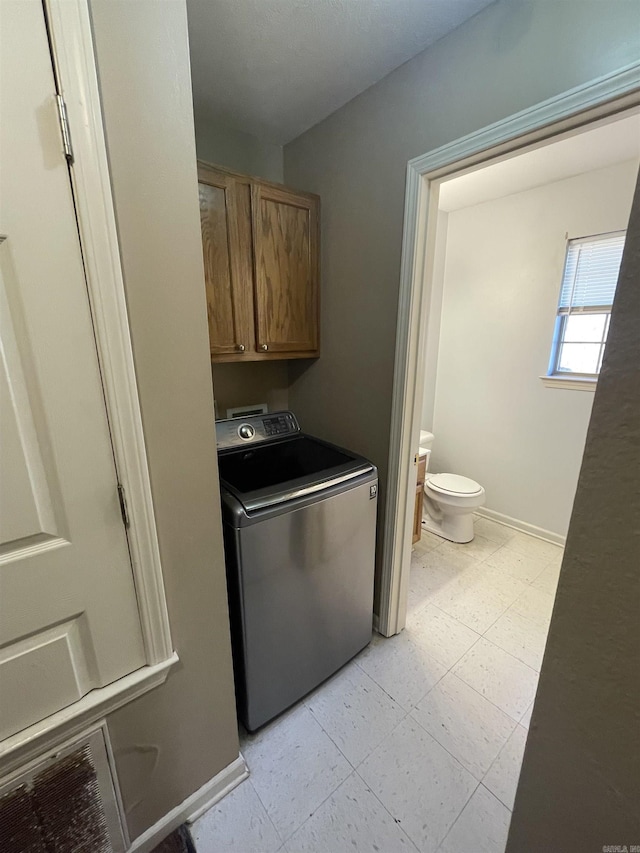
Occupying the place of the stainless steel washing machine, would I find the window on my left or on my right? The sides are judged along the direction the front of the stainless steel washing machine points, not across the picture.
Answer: on my left

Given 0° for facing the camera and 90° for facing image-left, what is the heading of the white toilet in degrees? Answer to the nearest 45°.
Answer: approximately 315°

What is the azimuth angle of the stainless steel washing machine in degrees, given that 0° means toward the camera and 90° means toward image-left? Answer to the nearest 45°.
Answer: approximately 315°

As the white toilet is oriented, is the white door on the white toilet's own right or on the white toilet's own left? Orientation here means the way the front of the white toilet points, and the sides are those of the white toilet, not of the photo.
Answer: on the white toilet's own right

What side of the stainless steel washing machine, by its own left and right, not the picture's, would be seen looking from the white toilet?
left
